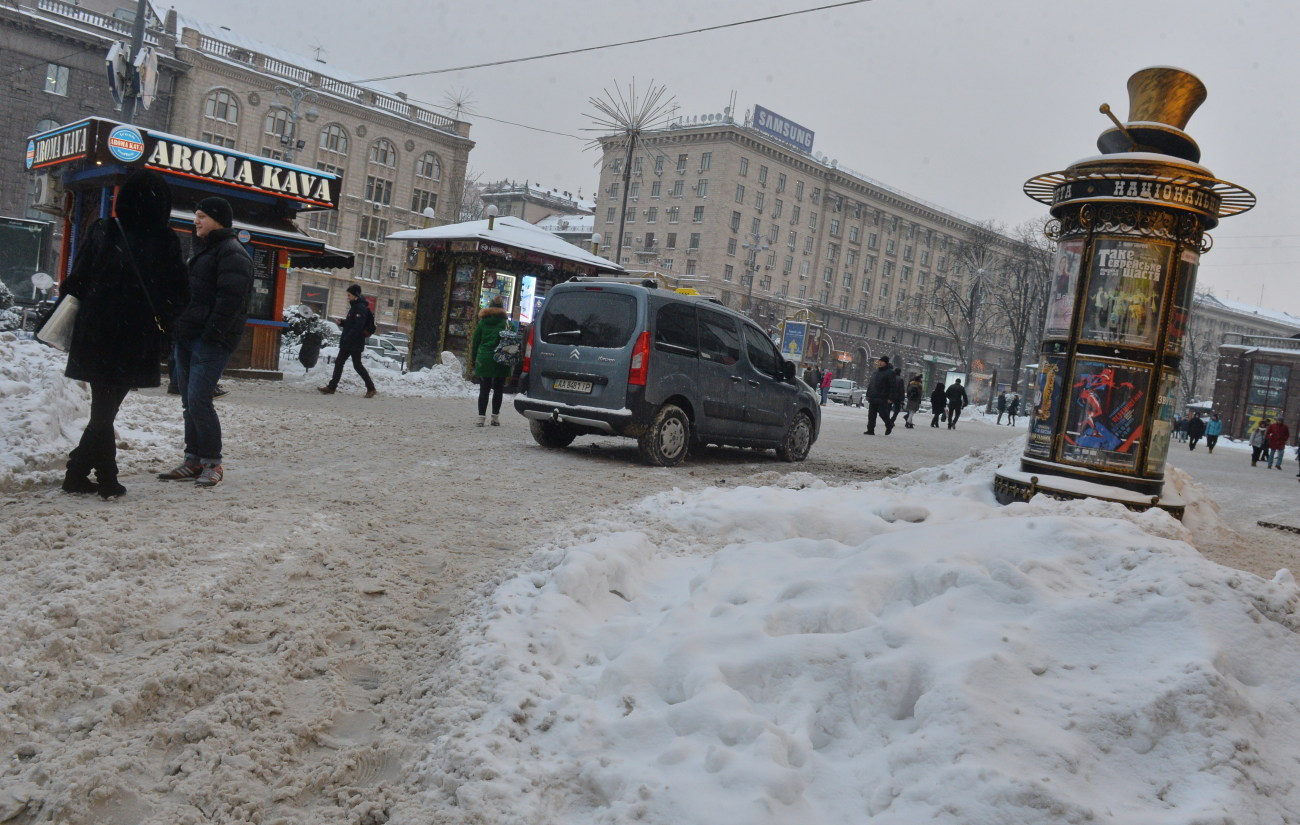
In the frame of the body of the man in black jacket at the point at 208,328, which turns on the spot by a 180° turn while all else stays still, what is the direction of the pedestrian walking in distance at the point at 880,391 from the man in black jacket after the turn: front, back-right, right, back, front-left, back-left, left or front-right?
front-left

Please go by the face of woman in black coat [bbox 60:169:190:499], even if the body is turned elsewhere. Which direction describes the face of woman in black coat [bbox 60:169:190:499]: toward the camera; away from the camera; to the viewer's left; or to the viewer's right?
away from the camera

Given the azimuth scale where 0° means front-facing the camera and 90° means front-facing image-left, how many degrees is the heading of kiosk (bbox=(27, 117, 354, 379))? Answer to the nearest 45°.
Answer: approximately 315°

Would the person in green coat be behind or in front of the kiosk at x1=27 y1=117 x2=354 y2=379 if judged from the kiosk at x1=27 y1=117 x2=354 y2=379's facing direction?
in front

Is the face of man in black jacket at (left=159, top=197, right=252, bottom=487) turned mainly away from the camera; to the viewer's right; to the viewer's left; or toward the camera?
to the viewer's left

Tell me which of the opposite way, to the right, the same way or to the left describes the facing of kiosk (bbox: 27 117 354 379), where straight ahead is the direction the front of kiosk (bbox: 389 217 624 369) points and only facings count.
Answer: the same way

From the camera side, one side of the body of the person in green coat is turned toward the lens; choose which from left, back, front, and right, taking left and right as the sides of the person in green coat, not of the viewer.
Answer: back

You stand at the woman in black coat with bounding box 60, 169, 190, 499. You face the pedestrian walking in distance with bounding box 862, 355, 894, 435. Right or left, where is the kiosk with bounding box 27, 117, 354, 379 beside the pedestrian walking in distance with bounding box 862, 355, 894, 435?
left

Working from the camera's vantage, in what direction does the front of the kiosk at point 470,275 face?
facing the viewer and to the right of the viewer

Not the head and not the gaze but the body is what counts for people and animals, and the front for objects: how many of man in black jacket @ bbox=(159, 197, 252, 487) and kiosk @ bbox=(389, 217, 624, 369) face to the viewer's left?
1

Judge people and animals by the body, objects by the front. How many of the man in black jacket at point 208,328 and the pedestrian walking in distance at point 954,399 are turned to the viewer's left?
1

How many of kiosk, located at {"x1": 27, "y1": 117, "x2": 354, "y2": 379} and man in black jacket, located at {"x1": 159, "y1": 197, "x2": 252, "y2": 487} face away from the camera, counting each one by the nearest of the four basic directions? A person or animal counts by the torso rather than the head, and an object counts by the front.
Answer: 0

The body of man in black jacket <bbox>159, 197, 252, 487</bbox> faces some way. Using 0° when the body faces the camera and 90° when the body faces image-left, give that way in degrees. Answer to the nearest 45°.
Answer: approximately 90°
